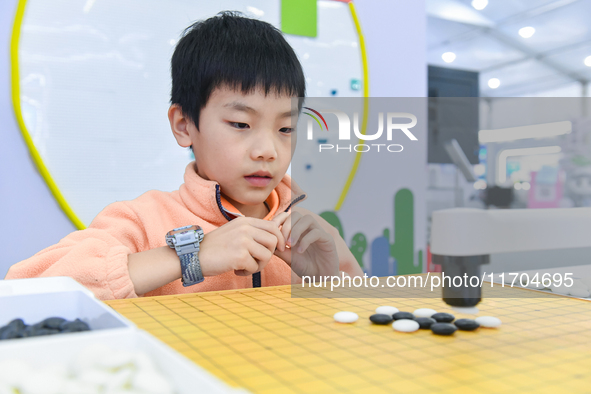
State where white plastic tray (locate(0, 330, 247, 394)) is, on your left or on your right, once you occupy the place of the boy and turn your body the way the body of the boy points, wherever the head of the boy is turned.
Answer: on your right

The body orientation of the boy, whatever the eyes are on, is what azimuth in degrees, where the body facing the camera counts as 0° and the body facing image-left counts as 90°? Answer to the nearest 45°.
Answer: approximately 315°

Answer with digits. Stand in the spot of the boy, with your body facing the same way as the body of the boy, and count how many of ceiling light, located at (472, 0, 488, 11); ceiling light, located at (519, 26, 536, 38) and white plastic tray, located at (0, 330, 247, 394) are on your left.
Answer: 2
